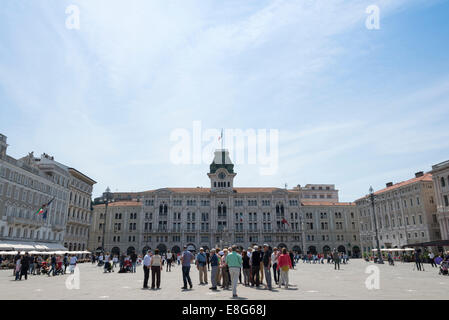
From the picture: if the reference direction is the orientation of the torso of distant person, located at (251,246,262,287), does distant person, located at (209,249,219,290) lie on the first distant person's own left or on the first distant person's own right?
on the first distant person's own left

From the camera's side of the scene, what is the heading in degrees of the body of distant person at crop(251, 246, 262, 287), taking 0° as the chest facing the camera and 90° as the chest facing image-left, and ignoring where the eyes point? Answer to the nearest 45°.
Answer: approximately 180°

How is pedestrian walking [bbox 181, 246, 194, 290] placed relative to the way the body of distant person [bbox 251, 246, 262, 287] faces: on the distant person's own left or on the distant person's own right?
on the distant person's own left
